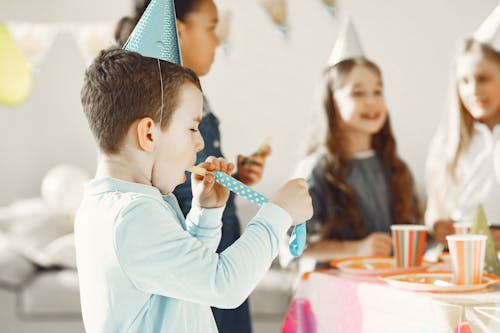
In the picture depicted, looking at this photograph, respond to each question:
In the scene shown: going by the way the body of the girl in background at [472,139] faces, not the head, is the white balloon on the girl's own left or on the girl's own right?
on the girl's own right

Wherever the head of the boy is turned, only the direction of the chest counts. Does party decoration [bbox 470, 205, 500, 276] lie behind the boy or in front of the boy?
in front

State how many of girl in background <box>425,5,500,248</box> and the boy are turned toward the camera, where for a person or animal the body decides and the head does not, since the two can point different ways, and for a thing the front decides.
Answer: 1

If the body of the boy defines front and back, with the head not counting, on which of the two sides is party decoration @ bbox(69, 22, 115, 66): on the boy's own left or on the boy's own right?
on the boy's own left

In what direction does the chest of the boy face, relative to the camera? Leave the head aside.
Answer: to the viewer's right

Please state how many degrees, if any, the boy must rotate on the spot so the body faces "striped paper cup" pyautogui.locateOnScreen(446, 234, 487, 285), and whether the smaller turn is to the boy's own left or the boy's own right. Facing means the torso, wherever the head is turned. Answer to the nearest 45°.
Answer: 0° — they already face it

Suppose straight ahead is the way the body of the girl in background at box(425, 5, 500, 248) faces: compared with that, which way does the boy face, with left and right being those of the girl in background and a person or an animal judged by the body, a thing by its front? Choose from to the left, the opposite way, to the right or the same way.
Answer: to the left

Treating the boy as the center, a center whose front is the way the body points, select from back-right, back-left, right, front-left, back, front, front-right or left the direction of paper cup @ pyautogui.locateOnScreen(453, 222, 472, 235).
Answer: front-left

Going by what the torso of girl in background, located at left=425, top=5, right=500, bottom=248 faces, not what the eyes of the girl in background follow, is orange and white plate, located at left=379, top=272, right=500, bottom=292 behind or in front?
in front

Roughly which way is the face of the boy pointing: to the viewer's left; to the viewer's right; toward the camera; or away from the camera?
to the viewer's right
